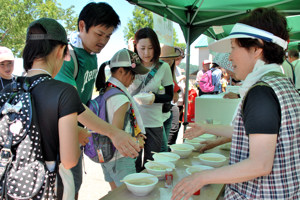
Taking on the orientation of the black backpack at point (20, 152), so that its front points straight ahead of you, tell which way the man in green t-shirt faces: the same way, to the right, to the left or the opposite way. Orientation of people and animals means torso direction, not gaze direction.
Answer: to the left

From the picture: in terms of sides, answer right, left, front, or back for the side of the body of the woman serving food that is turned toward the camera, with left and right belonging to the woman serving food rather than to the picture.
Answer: left

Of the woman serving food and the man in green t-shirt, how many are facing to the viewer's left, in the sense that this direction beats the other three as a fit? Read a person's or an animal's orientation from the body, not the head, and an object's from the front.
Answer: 1

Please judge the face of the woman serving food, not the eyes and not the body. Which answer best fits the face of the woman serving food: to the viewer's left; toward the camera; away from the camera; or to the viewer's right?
to the viewer's left

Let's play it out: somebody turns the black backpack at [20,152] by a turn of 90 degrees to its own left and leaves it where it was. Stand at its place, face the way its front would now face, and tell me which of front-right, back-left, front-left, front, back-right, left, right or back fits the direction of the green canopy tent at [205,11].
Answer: left

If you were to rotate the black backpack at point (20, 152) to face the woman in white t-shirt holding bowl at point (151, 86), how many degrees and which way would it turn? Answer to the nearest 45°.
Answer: approximately 180°

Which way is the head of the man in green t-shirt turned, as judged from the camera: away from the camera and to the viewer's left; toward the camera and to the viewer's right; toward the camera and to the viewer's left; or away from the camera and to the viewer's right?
toward the camera and to the viewer's right

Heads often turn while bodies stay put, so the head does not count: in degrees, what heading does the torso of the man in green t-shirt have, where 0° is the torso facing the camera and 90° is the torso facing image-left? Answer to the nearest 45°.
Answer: approximately 315°

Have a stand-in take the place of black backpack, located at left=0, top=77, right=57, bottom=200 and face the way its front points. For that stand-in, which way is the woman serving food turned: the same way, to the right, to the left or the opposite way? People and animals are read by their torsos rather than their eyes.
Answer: to the right

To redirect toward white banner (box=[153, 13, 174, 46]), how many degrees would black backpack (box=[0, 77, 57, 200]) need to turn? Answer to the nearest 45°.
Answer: approximately 180°

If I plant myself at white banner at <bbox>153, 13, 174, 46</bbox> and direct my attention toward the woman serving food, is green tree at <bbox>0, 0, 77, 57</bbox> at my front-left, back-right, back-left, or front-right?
back-right
